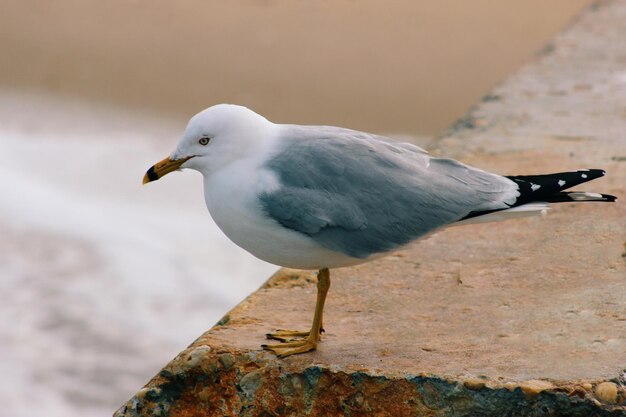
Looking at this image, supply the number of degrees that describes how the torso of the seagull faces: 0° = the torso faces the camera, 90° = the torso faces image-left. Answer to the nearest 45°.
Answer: approximately 90°
